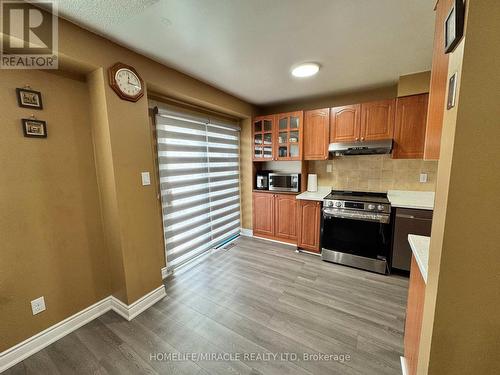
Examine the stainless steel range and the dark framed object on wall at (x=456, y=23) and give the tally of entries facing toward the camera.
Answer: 1

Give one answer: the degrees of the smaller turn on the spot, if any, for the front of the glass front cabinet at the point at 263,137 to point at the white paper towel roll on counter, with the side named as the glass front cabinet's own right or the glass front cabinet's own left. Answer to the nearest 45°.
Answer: approximately 90° to the glass front cabinet's own left

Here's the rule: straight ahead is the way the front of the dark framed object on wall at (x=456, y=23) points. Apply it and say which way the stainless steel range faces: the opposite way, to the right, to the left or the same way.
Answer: to the left

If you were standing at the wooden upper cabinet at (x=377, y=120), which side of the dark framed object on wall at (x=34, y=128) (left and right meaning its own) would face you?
left

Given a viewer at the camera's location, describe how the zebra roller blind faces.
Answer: facing the viewer and to the right of the viewer

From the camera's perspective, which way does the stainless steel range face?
toward the camera

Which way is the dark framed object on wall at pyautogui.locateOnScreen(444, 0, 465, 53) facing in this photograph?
to the viewer's left

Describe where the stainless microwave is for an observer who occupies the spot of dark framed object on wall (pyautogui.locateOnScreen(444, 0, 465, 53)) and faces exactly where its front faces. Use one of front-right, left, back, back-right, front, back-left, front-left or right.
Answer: front-right

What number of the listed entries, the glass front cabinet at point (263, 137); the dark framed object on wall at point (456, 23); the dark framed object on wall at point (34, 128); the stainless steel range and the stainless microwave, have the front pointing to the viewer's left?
1

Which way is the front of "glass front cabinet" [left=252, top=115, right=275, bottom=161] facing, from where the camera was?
facing the viewer

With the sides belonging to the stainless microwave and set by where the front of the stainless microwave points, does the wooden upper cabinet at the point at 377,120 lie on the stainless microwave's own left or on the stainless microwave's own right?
on the stainless microwave's own left

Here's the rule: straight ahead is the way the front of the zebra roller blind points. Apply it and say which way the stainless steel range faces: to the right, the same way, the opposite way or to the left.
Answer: to the right
